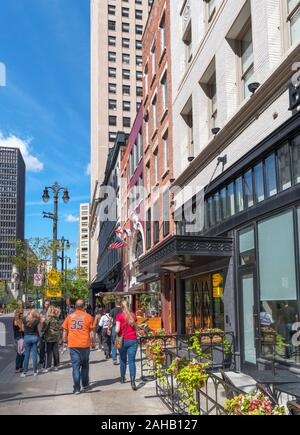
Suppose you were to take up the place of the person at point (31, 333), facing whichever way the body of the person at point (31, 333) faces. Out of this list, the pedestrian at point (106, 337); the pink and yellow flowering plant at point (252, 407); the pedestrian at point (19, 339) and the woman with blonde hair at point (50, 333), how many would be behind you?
1

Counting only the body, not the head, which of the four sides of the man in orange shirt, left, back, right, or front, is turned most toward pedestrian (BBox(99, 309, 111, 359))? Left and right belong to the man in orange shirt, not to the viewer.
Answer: front

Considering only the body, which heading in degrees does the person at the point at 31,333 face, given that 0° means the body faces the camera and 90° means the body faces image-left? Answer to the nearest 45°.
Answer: approximately 180°

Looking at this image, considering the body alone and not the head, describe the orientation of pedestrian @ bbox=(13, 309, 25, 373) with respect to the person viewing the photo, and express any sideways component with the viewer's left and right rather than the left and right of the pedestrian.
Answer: facing away from the viewer

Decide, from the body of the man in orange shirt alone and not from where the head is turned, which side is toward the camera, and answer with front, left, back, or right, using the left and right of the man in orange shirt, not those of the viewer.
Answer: back

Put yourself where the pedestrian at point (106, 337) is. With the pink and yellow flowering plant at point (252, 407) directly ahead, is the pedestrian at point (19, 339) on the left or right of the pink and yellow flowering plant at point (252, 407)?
right
